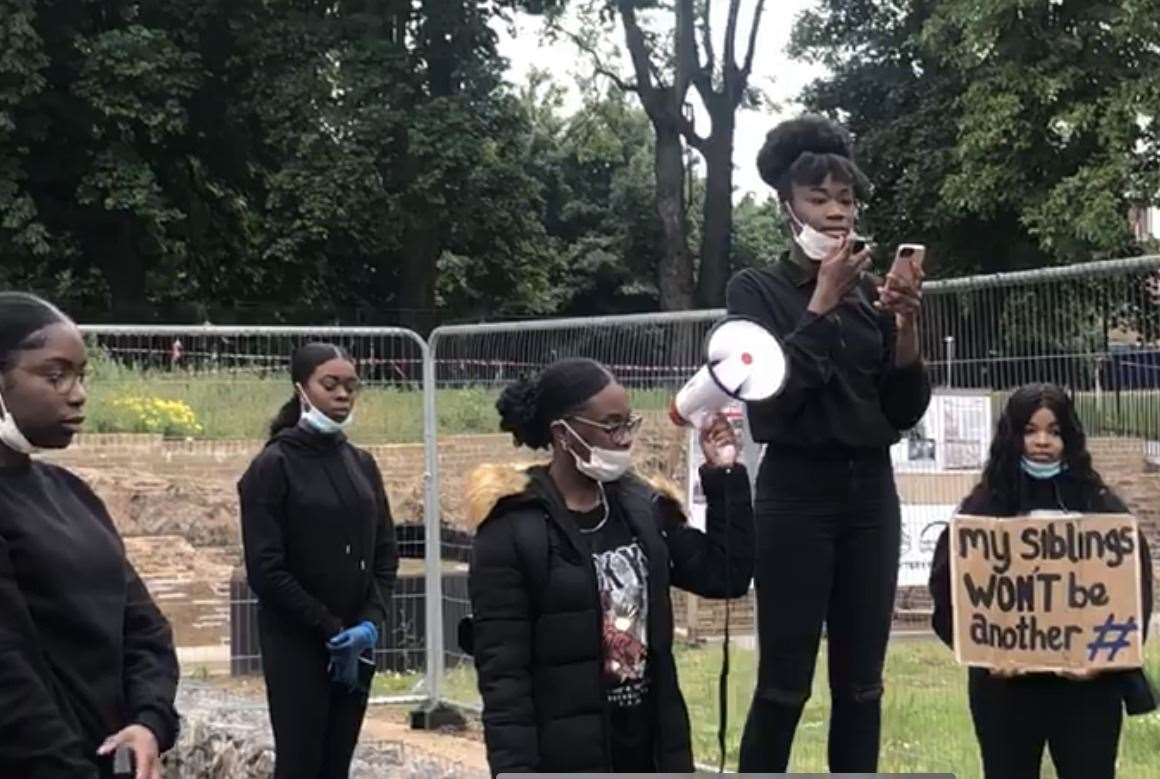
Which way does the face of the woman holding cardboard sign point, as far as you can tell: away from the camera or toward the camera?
toward the camera

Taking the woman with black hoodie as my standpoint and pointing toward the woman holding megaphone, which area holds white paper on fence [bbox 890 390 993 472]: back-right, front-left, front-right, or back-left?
front-left

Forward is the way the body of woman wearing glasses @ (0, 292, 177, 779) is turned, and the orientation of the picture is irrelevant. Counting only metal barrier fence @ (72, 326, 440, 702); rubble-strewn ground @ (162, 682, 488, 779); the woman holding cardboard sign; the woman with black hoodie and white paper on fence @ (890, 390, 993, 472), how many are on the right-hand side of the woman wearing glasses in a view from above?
0

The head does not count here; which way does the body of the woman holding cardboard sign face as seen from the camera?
toward the camera

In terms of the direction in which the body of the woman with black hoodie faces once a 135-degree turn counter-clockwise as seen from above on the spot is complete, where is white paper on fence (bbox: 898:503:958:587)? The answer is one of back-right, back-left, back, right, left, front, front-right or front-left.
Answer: right

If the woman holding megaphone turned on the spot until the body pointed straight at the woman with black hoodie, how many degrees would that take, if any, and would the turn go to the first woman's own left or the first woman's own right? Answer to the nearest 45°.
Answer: approximately 180°

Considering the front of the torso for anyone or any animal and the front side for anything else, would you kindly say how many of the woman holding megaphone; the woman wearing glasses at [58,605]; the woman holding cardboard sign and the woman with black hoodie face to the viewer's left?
0

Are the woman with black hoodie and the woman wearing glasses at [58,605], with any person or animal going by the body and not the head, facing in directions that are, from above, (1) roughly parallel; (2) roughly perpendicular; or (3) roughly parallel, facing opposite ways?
roughly parallel

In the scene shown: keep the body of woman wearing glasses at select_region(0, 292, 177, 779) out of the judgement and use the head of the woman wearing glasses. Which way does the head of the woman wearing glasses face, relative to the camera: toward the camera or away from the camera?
toward the camera

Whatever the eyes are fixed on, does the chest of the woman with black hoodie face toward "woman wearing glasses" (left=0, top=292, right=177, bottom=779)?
no

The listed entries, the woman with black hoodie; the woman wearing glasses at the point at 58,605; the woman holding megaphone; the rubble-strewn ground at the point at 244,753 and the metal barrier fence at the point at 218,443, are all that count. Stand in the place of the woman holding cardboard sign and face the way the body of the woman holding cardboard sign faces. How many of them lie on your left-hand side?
0

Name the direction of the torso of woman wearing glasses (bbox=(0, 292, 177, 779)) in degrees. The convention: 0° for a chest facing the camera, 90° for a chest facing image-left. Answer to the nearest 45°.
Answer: approximately 315°

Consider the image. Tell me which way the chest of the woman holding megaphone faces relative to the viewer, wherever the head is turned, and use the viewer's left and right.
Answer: facing the viewer and to the right of the viewer

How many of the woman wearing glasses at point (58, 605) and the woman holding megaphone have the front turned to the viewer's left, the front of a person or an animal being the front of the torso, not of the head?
0
